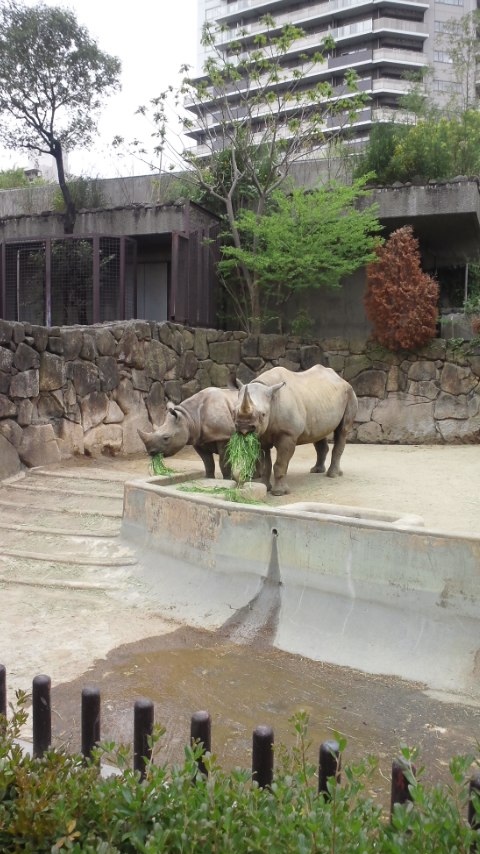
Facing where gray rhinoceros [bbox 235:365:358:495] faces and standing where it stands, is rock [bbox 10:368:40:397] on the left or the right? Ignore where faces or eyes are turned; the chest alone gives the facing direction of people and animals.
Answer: on its right

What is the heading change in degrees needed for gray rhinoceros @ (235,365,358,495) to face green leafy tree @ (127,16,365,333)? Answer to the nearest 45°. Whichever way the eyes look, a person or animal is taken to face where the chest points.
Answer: approximately 135° to its right

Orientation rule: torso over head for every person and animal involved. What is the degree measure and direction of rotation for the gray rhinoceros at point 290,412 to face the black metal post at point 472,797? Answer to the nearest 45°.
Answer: approximately 45° to its left

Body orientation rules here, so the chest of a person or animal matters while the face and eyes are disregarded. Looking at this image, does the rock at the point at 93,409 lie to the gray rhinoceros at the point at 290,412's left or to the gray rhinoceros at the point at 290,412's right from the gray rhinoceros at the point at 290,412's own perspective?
on its right

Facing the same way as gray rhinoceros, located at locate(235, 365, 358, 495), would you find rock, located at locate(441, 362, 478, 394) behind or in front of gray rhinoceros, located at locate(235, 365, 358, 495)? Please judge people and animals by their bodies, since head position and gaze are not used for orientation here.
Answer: behind

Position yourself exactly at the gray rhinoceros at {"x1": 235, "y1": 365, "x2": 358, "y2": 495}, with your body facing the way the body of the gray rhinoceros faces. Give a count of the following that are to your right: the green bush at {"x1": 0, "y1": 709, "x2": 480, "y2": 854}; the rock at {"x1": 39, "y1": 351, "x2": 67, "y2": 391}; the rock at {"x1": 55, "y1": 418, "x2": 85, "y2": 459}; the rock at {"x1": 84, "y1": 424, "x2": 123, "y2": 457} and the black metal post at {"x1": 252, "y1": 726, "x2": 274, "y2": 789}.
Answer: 3

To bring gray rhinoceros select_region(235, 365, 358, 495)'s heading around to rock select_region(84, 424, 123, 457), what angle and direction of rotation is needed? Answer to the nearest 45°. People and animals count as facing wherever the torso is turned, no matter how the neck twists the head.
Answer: approximately 90° to its right

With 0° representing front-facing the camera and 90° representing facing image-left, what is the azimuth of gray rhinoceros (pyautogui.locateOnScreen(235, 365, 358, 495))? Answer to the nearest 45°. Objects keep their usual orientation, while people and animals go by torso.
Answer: approximately 45°

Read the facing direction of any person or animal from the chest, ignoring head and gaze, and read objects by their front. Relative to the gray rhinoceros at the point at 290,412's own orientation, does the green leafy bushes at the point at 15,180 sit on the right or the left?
on its right

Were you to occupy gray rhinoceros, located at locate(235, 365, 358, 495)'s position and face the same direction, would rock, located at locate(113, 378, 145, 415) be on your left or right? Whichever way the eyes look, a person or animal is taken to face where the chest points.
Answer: on your right
